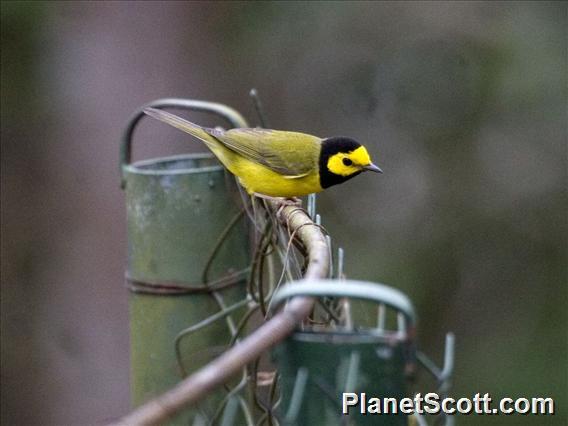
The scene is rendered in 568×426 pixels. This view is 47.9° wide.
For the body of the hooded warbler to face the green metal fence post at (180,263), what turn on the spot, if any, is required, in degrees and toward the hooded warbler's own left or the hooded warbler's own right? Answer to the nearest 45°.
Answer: approximately 135° to the hooded warbler's own right

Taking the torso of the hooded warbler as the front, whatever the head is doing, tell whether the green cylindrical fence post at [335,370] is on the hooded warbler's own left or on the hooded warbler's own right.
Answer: on the hooded warbler's own right

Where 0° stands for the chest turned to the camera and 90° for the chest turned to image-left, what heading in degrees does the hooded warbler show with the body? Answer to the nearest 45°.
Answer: approximately 270°
